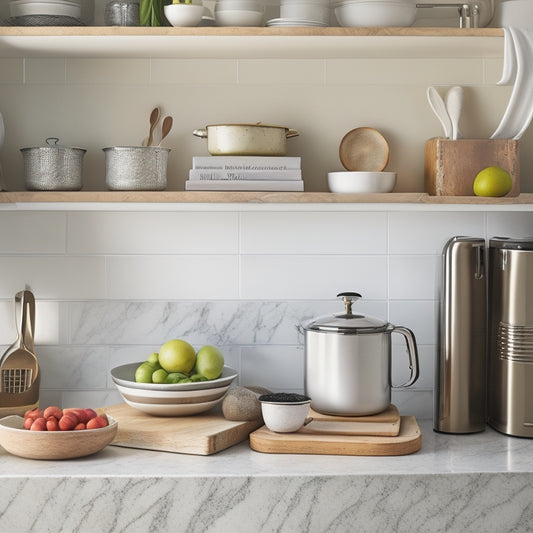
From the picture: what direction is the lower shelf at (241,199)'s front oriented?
toward the camera

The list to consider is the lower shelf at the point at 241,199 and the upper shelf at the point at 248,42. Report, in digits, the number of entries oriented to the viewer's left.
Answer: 0

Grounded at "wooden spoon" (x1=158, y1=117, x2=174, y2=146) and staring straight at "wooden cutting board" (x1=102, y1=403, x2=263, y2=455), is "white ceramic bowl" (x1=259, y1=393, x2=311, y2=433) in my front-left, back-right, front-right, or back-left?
front-left

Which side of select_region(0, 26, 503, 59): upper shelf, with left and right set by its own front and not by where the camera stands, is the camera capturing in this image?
front
